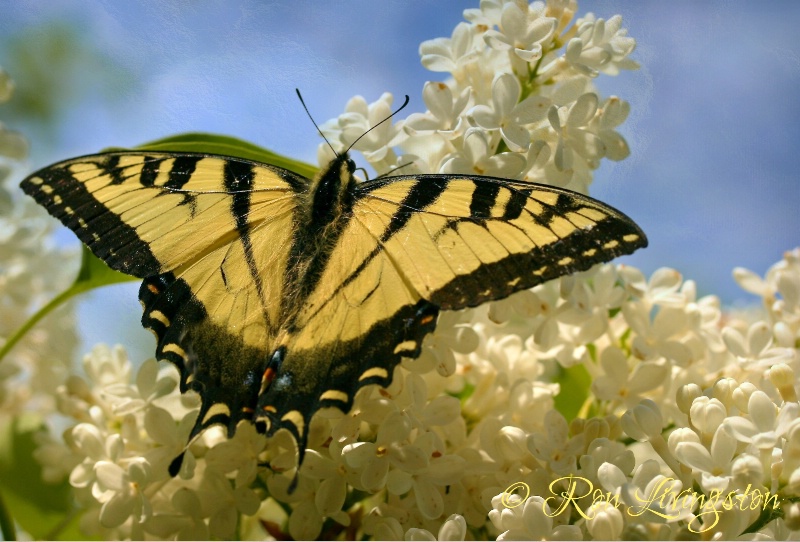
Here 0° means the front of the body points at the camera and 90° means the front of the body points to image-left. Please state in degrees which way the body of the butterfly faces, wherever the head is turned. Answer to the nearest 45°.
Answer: approximately 180°

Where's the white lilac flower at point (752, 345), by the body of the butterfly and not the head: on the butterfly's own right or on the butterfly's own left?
on the butterfly's own right
